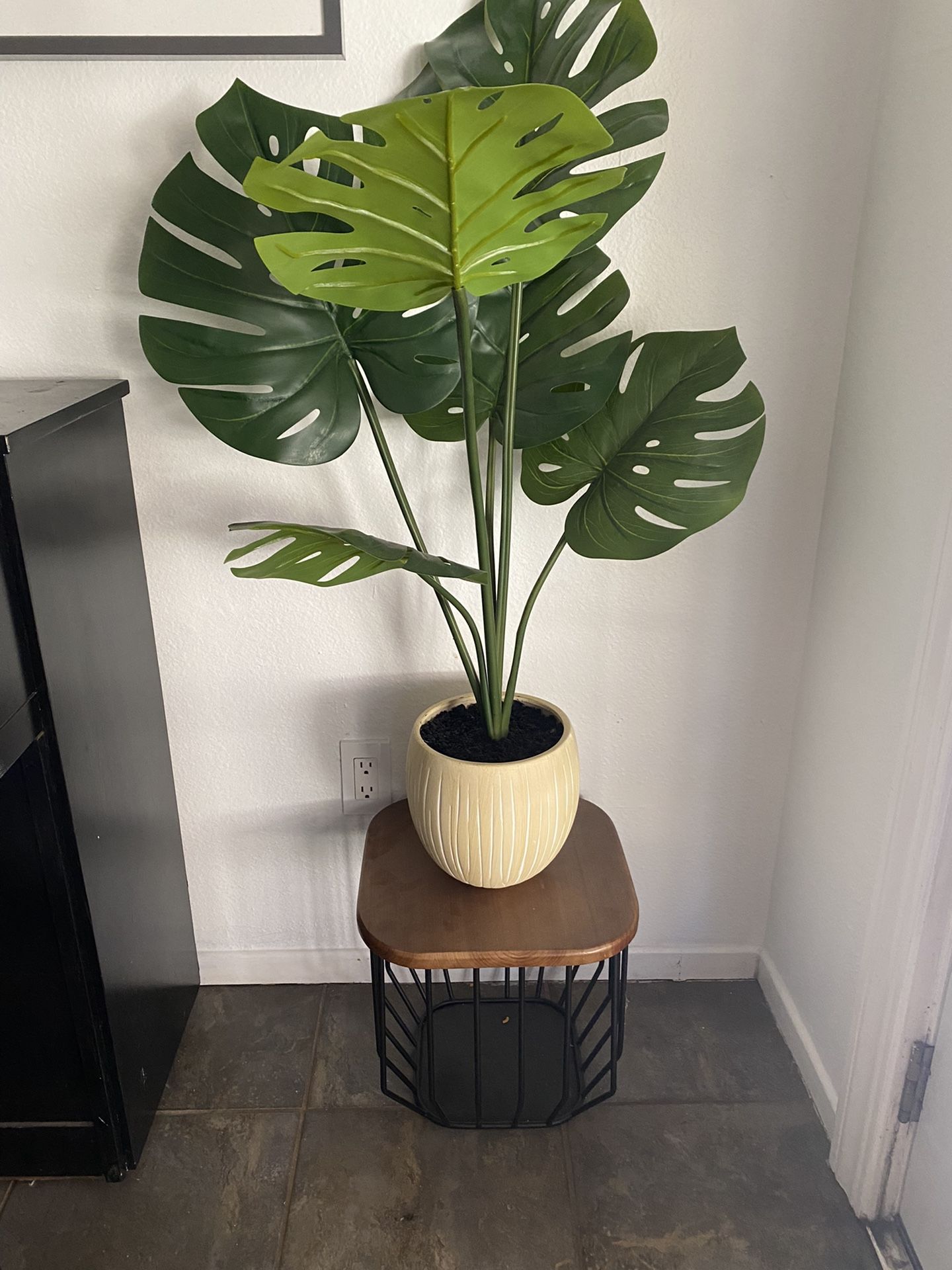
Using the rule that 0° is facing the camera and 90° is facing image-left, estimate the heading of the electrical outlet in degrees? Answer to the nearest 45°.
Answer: approximately 0°

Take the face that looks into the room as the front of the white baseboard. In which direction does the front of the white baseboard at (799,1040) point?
to the viewer's left

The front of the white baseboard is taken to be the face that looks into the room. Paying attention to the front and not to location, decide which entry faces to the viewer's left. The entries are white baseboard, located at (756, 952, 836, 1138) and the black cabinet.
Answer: the white baseboard

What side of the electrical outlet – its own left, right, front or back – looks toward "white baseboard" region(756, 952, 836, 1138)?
left
